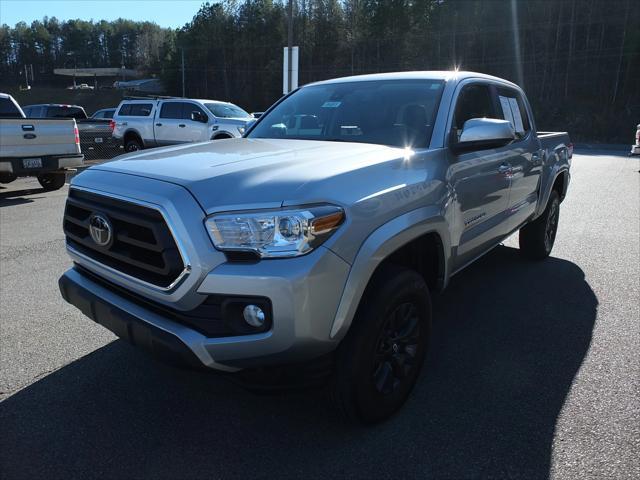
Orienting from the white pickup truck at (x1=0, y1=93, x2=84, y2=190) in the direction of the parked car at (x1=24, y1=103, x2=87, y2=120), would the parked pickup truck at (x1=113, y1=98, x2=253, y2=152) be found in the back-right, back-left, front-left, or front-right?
front-right

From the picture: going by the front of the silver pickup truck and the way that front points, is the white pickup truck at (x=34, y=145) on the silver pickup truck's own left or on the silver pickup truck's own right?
on the silver pickup truck's own right

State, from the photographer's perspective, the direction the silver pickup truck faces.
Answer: facing the viewer and to the left of the viewer

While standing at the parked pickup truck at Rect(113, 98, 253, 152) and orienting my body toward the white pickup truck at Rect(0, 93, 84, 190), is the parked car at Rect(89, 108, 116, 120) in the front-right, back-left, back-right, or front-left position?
back-right

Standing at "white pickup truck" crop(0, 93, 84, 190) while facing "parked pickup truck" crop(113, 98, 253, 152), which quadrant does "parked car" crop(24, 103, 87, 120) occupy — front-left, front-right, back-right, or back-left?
front-left

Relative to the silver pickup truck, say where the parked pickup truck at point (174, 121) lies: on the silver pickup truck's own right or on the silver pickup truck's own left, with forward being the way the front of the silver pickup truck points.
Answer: on the silver pickup truck's own right

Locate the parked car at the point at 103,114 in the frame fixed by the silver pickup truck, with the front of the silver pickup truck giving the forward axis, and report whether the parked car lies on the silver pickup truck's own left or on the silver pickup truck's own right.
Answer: on the silver pickup truck's own right

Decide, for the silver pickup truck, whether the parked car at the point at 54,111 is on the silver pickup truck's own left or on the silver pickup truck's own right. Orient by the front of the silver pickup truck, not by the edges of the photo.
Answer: on the silver pickup truck's own right
